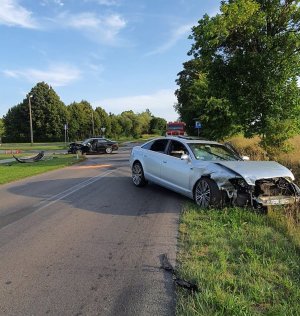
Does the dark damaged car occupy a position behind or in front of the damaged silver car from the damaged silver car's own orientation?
behind

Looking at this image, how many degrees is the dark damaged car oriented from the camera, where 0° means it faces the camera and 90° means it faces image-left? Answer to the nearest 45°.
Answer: approximately 90°

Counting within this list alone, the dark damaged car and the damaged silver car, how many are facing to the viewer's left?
1

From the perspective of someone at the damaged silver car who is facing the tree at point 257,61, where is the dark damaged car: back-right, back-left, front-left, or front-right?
front-left

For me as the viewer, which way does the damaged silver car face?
facing the viewer and to the right of the viewer

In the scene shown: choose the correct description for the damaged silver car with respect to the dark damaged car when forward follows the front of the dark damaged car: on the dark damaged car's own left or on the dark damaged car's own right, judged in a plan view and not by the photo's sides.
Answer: on the dark damaged car's own left

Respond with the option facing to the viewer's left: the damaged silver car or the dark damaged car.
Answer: the dark damaged car

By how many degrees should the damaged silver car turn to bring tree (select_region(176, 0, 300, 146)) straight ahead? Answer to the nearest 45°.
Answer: approximately 135° to its left
